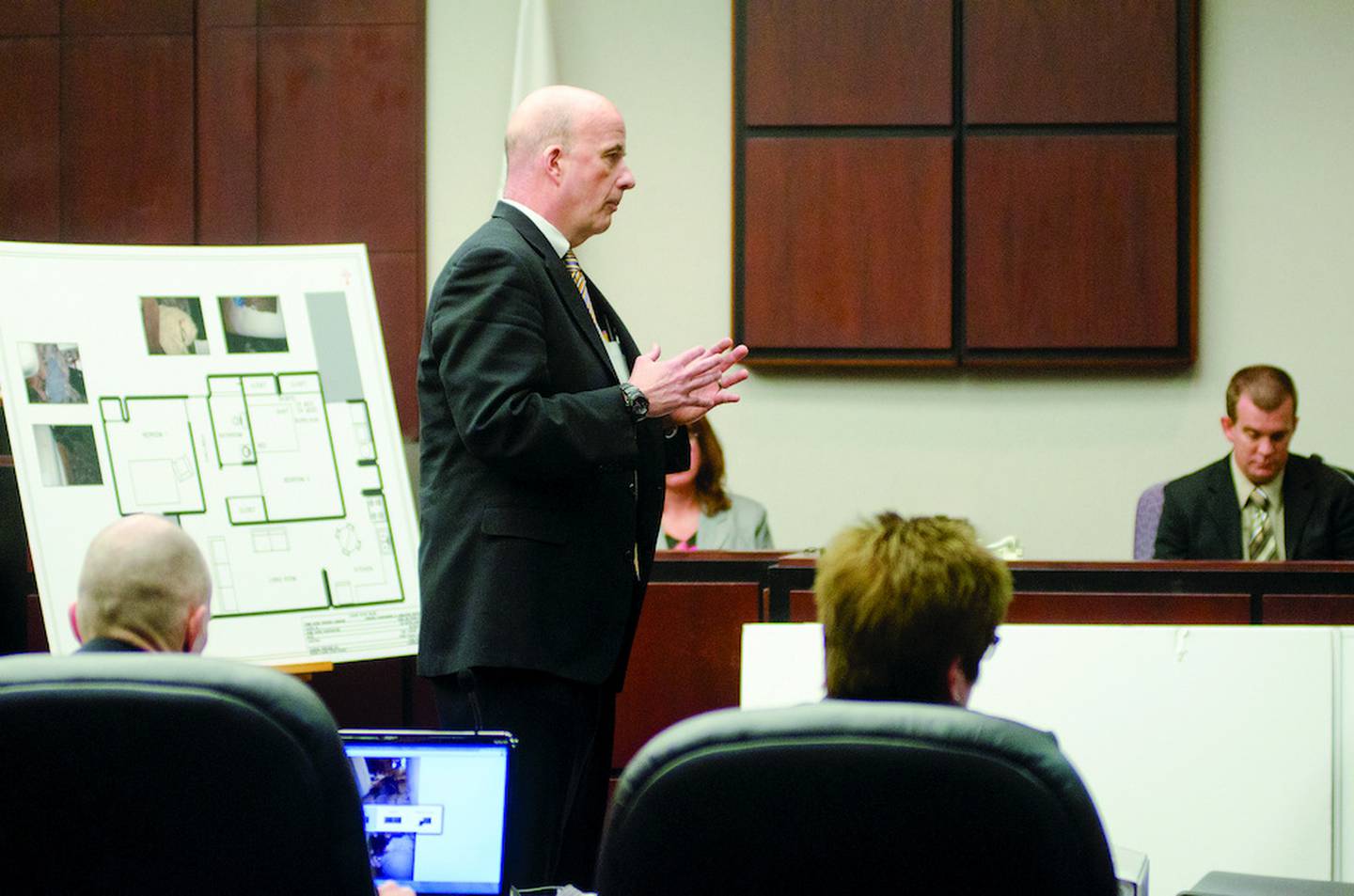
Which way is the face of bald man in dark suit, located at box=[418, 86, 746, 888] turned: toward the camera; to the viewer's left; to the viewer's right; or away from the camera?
to the viewer's right

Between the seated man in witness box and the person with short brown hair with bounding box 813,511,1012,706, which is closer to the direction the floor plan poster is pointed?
the person with short brown hair

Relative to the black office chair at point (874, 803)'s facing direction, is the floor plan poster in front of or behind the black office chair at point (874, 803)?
in front

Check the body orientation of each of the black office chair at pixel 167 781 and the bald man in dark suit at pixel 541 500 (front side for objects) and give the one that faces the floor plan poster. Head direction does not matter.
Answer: the black office chair

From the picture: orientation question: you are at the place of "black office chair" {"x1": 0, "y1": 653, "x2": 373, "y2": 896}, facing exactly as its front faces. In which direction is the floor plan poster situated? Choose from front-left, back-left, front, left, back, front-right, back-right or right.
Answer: front

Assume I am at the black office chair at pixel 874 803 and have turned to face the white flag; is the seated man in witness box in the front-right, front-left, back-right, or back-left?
front-right

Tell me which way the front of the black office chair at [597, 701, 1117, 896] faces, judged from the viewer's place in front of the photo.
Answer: facing away from the viewer

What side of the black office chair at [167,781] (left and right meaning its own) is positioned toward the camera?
back

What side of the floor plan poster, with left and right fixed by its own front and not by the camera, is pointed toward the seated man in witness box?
left

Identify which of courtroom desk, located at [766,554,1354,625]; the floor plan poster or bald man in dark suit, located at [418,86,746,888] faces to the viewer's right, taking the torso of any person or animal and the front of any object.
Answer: the bald man in dark suit

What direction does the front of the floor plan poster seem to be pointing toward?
toward the camera

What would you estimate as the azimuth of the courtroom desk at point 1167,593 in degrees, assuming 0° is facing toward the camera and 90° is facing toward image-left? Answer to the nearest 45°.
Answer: approximately 0°

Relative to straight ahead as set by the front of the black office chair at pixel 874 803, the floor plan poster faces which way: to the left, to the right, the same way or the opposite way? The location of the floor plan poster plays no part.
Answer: the opposite way

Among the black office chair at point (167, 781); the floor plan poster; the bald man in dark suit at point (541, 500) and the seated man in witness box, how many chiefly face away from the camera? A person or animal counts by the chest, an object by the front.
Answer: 1

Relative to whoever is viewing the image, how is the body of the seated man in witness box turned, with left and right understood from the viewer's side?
facing the viewer
